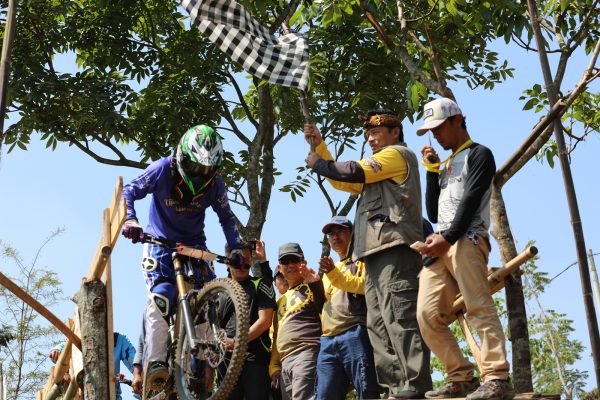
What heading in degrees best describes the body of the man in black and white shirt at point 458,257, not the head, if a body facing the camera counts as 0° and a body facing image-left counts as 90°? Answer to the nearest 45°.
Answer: approximately 45°

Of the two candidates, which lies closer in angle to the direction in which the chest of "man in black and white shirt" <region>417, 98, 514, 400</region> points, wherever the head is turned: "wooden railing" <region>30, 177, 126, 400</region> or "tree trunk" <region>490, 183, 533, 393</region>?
the wooden railing

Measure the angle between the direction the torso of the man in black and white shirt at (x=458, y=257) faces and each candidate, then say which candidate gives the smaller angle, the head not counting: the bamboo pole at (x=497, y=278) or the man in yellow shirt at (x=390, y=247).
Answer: the man in yellow shirt

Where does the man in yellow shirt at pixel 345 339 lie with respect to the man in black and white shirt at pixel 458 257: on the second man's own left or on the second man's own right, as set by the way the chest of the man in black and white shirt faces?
on the second man's own right

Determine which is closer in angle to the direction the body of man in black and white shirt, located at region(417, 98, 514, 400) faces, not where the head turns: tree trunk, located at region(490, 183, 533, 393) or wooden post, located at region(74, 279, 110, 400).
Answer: the wooden post
